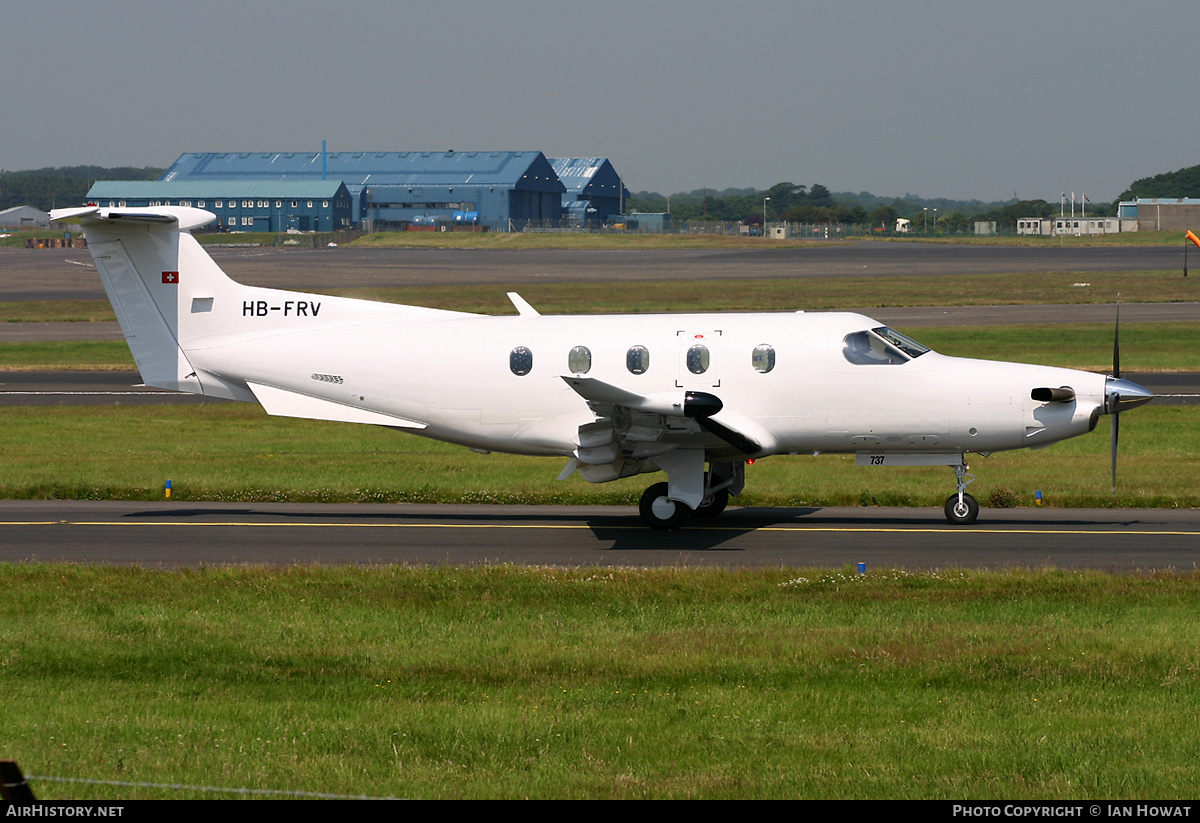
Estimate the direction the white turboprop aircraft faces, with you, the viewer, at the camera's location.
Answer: facing to the right of the viewer
